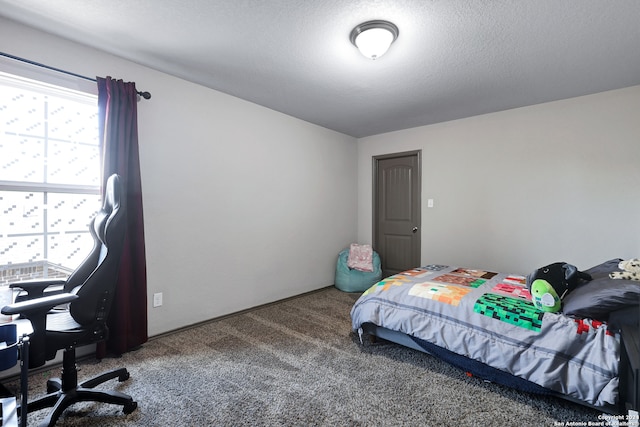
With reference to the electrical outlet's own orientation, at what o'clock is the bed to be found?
The bed is roughly at 12 o'clock from the electrical outlet.

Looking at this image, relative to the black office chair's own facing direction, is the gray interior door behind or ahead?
behind

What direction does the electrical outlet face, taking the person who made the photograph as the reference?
facing the viewer and to the right of the viewer

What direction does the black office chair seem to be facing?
to the viewer's left

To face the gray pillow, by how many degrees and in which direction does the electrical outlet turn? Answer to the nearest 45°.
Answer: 0° — it already faces it

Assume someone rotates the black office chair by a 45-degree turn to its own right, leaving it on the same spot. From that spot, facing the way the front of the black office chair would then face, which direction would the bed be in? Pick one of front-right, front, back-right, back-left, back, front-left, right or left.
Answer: back

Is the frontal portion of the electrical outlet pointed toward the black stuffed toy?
yes
